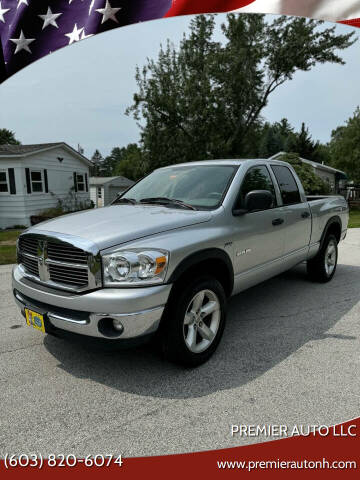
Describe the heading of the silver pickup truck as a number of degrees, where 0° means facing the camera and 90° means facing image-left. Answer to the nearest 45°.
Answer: approximately 45°

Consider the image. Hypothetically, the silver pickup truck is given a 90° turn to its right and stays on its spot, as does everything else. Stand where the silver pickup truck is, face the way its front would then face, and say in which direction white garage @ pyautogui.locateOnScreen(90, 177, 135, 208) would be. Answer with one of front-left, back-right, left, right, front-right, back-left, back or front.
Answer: front-right

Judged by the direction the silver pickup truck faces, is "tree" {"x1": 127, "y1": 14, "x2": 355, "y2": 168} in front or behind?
behind
